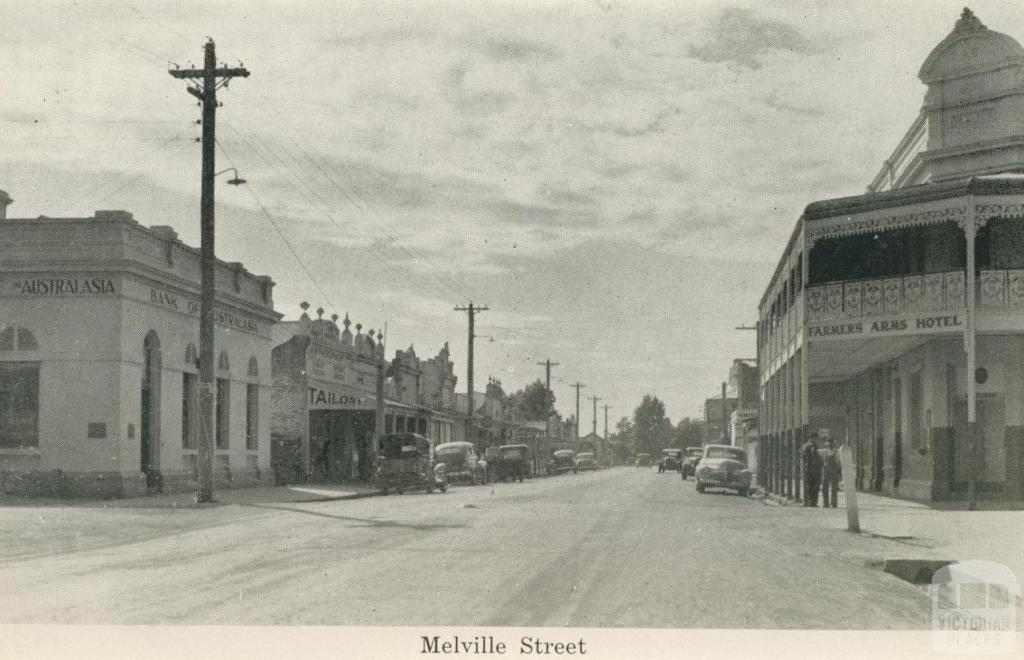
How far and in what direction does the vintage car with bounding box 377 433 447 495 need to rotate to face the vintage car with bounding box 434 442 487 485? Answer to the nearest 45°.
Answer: approximately 45° to its left

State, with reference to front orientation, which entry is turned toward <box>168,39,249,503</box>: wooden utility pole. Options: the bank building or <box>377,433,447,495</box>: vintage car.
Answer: the bank building

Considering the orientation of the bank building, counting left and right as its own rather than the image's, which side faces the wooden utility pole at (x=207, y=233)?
front

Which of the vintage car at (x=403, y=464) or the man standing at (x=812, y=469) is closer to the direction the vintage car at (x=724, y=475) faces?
the man standing

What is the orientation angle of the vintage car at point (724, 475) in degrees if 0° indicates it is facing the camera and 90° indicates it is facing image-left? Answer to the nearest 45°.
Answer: approximately 0°

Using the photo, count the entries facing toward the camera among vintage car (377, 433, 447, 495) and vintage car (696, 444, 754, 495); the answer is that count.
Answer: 1

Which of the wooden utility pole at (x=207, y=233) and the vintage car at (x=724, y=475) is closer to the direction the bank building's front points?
the wooden utility pole

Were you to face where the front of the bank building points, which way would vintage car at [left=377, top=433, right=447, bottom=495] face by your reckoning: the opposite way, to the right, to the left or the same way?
to the left

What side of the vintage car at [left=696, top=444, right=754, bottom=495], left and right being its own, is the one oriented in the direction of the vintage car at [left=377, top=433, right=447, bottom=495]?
right
